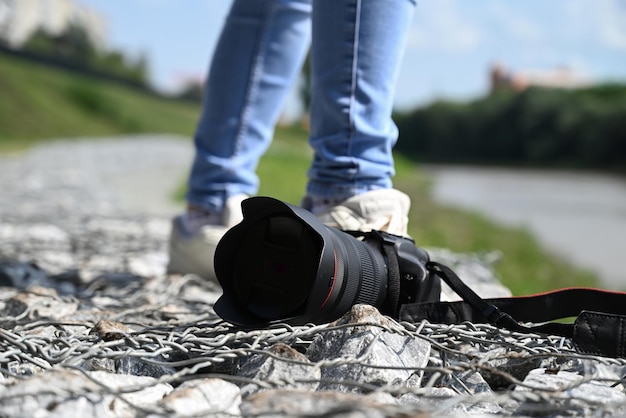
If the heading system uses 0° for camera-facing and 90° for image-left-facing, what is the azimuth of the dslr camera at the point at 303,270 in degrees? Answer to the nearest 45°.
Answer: approximately 45°

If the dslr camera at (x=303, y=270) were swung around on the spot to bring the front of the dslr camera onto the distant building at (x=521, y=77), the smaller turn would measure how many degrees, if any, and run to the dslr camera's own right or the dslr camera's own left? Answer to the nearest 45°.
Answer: approximately 135° to the dslr camera's own right
